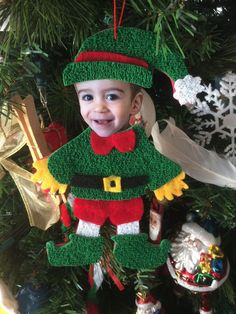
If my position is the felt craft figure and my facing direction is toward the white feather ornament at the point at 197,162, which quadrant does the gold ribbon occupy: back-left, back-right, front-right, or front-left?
back-left

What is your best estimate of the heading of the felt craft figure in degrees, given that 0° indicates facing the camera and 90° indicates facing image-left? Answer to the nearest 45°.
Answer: approximately 0°

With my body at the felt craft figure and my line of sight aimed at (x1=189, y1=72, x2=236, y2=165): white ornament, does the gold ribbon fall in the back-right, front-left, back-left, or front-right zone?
back-left
